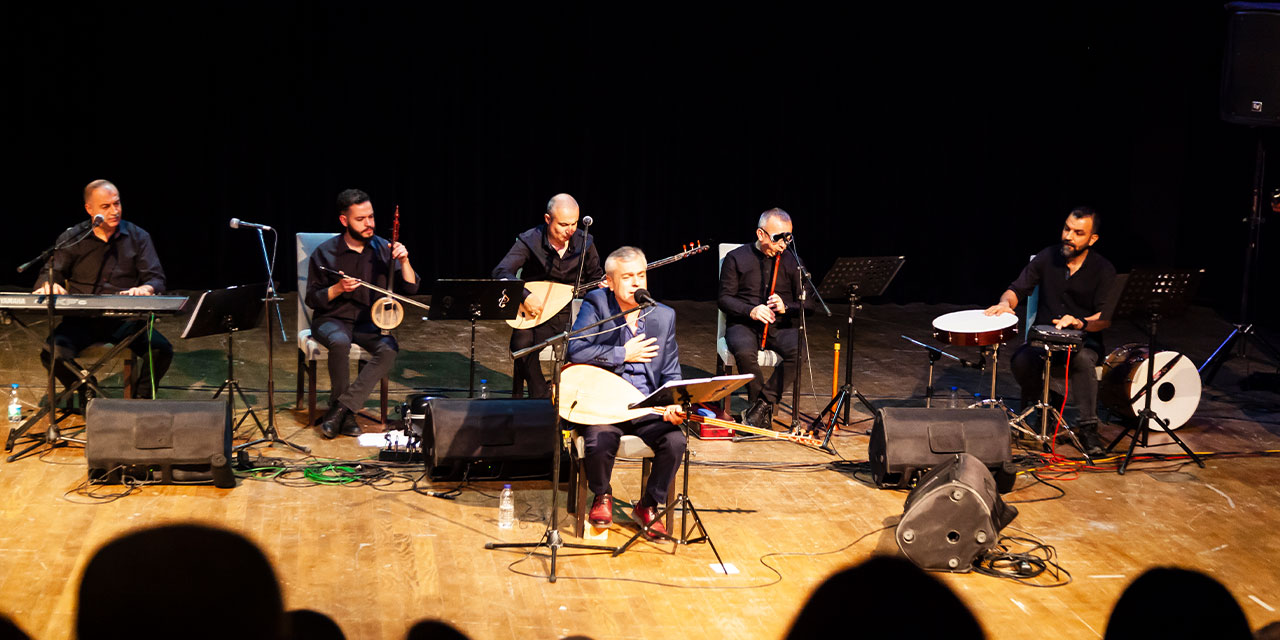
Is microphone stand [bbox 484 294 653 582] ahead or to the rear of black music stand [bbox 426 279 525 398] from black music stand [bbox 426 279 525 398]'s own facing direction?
to the rear

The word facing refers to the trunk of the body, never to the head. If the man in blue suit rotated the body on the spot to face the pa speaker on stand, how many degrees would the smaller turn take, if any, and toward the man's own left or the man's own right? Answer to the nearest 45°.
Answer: approximately 135° to the man's own left

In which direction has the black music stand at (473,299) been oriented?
away from the camera

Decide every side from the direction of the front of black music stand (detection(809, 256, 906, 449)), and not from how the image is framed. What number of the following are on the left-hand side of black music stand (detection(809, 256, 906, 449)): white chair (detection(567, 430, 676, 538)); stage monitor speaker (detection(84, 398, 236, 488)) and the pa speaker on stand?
2

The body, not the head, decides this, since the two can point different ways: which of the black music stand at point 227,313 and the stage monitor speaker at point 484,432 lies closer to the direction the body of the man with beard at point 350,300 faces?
the stage monitor speaker

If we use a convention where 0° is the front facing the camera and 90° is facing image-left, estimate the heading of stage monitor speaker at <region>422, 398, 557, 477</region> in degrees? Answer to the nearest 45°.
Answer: approximately 180°

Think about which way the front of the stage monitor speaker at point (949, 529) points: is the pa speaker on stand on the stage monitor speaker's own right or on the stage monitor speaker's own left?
on the stage monitor speaker's own right

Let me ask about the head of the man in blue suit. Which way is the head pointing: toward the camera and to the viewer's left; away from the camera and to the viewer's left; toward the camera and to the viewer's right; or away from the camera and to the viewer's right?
toward the camera and to the viewer's right

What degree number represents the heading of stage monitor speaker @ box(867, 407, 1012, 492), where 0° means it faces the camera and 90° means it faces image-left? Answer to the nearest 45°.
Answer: approximately 180°

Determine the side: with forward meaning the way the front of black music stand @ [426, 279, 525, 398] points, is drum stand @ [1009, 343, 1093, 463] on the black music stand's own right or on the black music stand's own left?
on the black music stand's own right

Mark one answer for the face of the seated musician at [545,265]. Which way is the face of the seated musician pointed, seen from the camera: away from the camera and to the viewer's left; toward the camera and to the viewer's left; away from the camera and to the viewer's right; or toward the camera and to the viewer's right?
toward the camera and to the viewer's right
